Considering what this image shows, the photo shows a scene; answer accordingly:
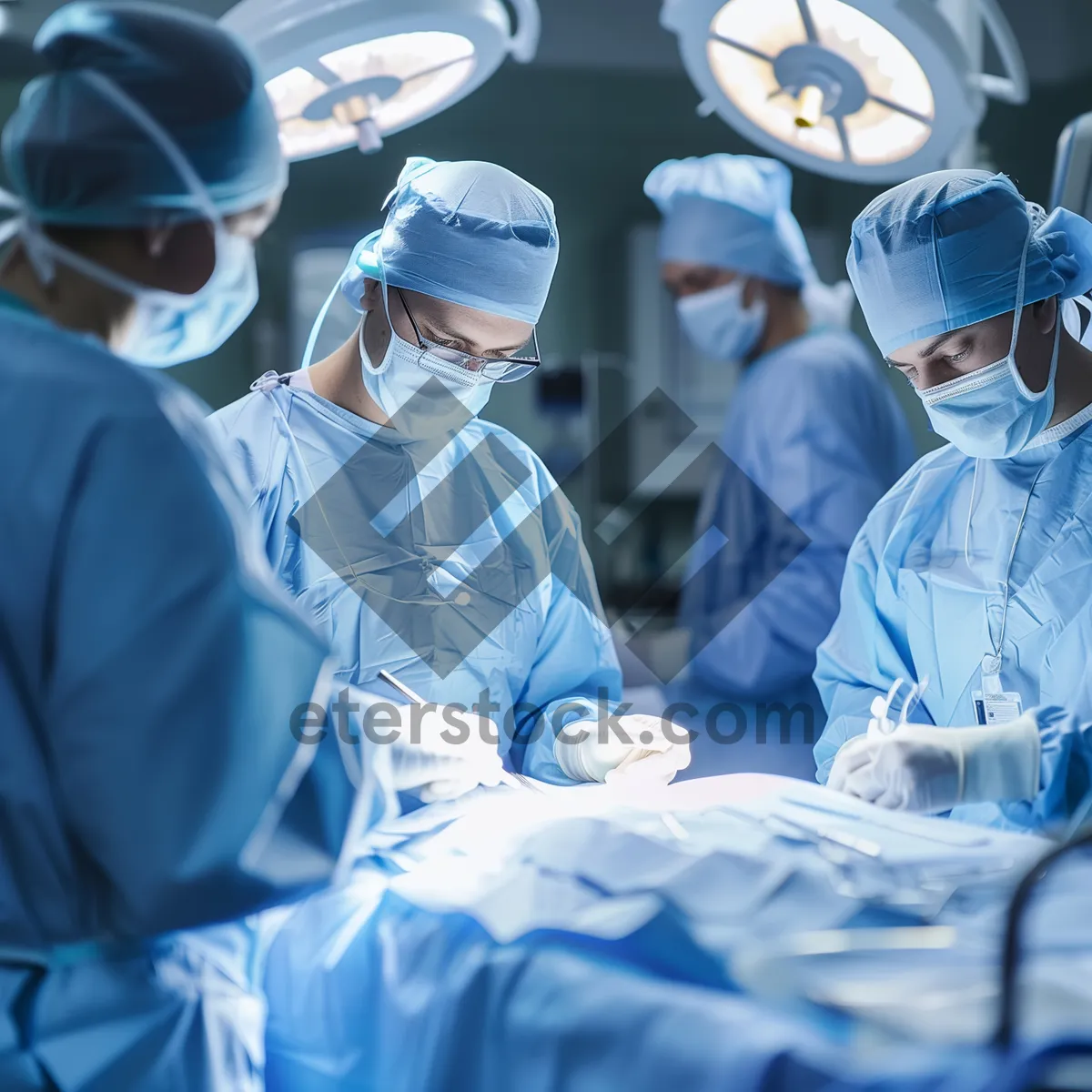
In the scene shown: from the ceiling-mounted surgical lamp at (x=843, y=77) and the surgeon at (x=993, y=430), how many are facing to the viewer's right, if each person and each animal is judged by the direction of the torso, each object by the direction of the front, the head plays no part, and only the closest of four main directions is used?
0

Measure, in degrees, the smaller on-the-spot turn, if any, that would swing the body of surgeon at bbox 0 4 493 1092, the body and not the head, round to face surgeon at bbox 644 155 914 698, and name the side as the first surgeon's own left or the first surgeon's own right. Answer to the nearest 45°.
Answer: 0° — they already face them

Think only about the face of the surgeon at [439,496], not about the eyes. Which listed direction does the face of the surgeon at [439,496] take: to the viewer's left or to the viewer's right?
to the viewer's right

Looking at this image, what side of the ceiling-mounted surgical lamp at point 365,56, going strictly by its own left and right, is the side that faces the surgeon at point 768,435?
left

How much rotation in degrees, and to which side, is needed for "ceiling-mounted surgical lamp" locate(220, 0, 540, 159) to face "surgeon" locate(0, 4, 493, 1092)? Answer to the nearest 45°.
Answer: approximately 45° to its right

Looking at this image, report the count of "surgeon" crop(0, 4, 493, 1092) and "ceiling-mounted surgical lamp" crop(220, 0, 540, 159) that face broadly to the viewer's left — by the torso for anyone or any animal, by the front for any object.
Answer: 0

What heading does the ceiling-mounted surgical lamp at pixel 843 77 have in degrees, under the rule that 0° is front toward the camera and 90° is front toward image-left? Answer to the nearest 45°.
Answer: approximately 45°

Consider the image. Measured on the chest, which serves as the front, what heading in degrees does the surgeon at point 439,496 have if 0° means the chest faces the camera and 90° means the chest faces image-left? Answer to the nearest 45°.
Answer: approximately 315°

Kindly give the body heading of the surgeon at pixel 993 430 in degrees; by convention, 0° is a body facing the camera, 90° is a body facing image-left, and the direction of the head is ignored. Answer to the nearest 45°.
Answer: approximately 45°
